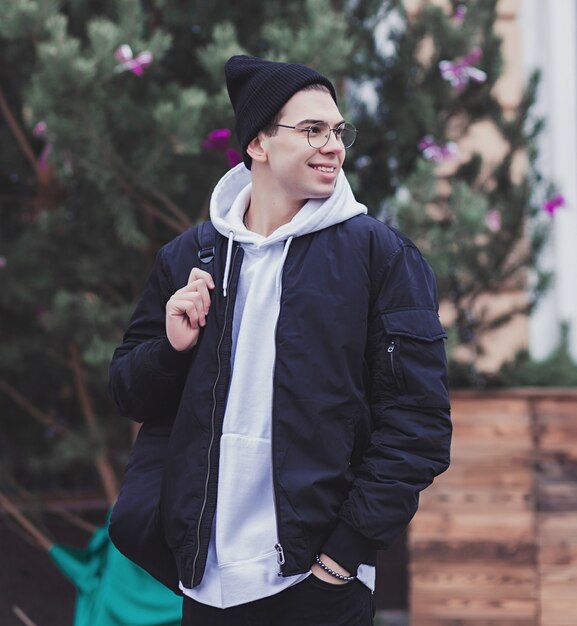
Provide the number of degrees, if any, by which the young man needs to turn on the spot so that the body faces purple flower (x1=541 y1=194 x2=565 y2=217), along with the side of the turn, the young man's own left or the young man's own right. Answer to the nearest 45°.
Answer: approximately 180°

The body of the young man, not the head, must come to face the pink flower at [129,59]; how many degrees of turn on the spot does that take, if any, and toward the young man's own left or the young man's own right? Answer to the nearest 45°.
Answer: approximately 135° to the young man's own right

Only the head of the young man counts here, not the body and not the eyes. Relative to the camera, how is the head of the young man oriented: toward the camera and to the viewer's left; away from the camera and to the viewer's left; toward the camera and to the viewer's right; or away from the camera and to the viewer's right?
toward the camera and to the viewer's right

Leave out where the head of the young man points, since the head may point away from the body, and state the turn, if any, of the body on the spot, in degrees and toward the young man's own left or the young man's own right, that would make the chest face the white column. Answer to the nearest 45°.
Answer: approximately 180°

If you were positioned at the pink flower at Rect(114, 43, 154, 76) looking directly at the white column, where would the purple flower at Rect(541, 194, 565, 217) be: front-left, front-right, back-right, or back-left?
front-right

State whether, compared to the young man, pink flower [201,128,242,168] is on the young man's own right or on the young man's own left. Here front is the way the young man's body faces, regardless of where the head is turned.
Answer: on the young man's own right

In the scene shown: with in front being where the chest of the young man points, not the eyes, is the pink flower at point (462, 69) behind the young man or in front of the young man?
behind

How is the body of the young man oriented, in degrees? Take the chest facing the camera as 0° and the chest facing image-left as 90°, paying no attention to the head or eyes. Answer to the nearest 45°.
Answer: approximately 45°
